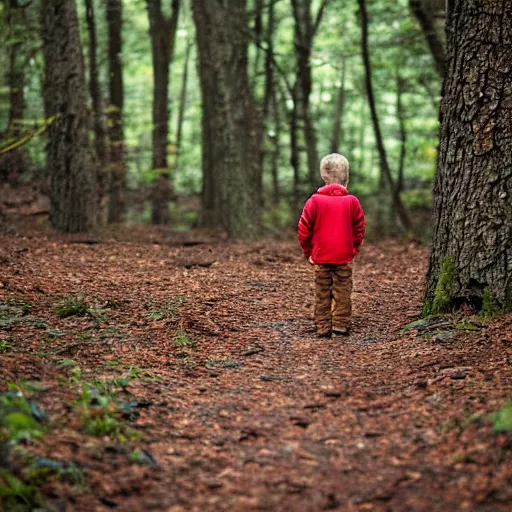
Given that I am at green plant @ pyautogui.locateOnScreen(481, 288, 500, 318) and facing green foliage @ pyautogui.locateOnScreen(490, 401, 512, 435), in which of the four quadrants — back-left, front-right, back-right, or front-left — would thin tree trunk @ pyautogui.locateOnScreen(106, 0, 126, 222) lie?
back-right

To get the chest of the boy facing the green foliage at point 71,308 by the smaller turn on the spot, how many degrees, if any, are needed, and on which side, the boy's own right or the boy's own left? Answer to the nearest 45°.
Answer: approximately 90° to the boy's own left

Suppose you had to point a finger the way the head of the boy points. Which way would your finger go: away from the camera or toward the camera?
away from the camera

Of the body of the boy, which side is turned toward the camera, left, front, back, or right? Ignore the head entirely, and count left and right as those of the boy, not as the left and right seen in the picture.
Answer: back

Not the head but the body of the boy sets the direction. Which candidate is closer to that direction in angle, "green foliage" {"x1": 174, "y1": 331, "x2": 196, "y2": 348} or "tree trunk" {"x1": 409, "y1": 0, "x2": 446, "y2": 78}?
the tree trunk

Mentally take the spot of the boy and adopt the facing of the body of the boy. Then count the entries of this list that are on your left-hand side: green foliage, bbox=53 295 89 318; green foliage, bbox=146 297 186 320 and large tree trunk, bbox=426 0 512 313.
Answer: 2

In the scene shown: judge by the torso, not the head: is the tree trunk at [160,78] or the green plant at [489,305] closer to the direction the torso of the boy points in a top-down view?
the tree trunk
